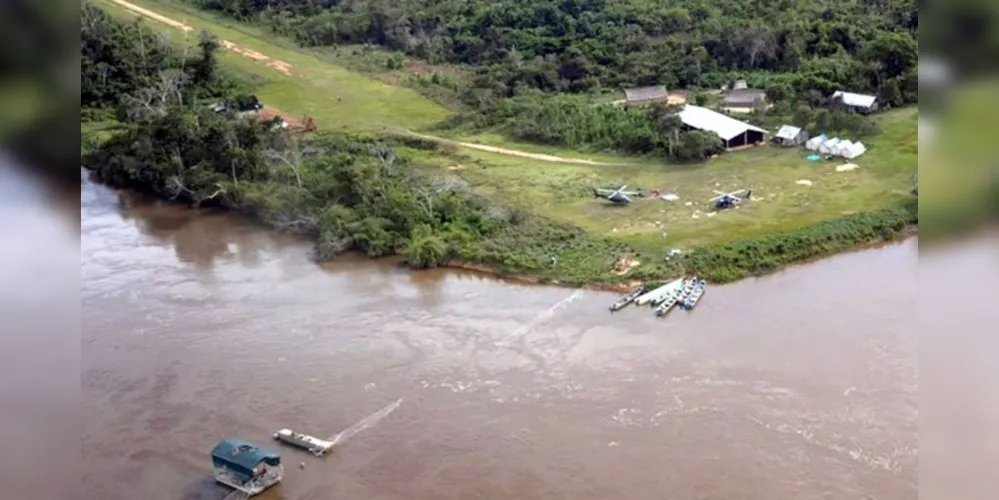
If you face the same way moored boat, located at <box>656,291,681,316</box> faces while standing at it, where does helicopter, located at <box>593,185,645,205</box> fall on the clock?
The helicopter is roughly at 10 o'clock from the moored boat.

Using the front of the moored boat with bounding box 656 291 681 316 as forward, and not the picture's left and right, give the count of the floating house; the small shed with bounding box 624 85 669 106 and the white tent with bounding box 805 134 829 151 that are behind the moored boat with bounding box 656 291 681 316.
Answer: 1

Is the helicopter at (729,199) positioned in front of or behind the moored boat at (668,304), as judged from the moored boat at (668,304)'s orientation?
in front

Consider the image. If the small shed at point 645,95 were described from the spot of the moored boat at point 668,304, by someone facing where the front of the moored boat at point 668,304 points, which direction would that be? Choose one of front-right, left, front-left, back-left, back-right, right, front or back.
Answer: front-left

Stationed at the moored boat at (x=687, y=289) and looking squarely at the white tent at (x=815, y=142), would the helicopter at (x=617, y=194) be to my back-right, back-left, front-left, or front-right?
front-left

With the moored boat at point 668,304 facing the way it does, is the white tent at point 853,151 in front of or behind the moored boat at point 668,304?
in front

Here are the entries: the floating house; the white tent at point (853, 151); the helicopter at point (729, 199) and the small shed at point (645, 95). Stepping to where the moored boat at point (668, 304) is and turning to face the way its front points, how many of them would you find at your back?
1

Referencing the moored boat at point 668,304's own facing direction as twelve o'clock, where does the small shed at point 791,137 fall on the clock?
The small shed is roughly at 11 o'clock from the moored boat.

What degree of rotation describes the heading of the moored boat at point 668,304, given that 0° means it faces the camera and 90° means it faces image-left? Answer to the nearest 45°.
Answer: approximately 225°

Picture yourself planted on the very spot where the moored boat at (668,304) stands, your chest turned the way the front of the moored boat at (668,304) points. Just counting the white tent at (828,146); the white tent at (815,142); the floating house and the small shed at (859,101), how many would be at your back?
1

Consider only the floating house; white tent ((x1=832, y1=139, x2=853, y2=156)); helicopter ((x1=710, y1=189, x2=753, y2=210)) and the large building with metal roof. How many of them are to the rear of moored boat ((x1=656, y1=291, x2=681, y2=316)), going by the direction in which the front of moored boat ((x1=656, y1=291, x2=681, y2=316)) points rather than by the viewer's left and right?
1

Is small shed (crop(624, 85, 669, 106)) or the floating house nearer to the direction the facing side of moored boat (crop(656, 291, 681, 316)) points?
the small shed

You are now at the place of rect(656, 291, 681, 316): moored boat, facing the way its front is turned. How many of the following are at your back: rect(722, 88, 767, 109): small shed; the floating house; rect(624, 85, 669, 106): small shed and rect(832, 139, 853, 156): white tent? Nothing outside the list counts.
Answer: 1

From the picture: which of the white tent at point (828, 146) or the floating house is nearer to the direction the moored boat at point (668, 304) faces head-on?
the white tent

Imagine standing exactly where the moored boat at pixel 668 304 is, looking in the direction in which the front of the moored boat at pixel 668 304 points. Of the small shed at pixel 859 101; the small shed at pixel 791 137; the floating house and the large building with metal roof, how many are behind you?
1

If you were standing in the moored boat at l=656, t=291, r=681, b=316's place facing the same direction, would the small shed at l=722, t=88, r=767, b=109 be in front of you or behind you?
in front
